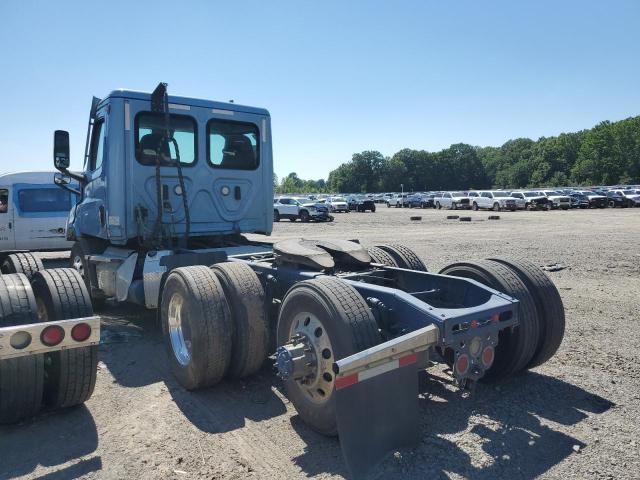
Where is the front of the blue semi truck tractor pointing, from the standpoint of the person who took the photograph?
facing away from the viewer and to the left of the viewer

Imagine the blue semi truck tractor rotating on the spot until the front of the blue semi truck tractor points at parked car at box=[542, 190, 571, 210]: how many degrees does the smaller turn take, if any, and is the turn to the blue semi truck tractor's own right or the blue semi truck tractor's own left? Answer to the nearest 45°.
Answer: approximately 90° to the blue semi truck tractor's own right

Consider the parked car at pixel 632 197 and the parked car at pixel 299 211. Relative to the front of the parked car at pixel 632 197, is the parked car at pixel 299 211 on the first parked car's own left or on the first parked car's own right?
on the first parked car's own right

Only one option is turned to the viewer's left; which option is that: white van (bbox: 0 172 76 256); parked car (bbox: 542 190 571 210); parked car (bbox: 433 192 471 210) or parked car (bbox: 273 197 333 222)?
the white van

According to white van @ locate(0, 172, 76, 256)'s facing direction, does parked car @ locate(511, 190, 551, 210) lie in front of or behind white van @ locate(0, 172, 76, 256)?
behind

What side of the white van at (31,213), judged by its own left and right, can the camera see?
left

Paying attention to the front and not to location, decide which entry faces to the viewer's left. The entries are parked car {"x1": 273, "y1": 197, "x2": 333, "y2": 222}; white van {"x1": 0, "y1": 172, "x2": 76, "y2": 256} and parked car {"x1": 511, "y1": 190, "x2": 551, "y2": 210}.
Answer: the white van
